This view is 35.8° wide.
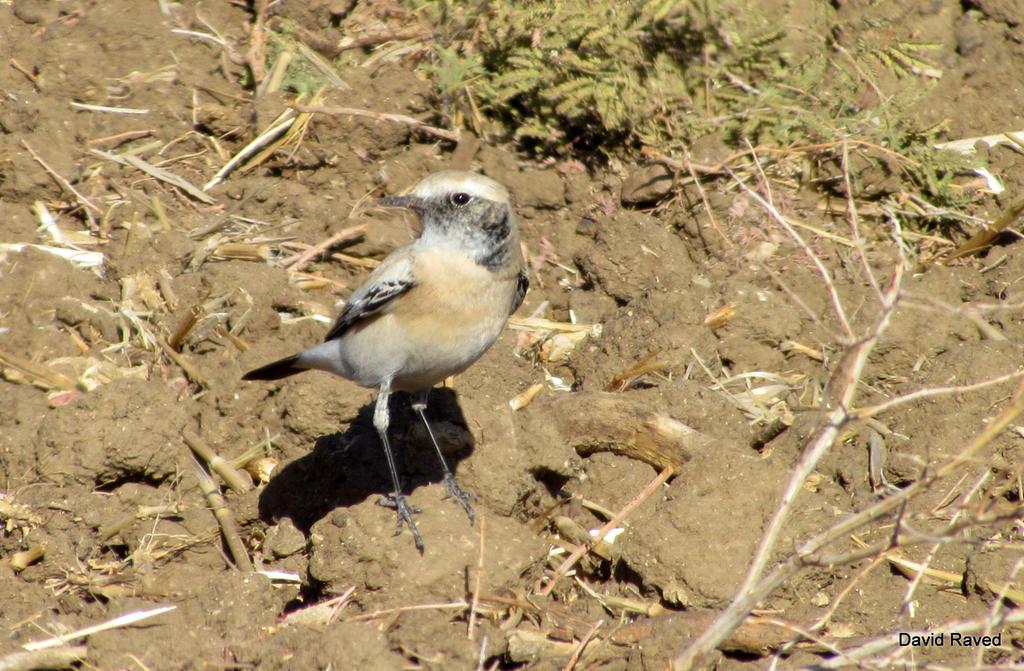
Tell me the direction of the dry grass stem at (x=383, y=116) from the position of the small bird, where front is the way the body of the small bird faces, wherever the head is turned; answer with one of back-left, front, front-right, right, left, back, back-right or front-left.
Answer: back-left

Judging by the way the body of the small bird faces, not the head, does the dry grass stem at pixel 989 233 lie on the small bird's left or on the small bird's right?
on the small bird's left

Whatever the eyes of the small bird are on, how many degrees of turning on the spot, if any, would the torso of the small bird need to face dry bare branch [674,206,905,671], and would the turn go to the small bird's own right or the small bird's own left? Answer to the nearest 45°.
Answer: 0° — it already faces it

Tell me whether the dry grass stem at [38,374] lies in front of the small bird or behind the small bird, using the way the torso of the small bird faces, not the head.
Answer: behind

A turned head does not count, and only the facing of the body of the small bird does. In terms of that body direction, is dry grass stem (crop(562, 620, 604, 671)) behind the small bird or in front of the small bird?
in front

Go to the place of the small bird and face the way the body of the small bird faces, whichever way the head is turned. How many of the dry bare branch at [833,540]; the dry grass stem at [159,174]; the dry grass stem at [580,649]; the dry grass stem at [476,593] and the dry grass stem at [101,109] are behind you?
2

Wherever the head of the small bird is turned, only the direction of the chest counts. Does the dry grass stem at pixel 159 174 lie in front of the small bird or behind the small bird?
behind

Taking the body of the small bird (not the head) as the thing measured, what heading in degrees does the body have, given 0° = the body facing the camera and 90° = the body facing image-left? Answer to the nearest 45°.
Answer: approximately 315°

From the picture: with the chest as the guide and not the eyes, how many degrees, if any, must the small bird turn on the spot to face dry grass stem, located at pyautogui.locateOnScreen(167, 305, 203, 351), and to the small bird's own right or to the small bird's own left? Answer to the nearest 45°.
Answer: approximately 180°

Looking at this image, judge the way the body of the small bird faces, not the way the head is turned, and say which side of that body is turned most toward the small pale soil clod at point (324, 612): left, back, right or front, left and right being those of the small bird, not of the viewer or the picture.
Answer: right

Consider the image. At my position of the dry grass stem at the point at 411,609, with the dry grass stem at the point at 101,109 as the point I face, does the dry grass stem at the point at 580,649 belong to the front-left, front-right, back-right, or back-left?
back-right

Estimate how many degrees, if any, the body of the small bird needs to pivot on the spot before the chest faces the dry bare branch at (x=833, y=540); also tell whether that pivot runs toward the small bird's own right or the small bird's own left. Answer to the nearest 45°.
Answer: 0° — it already faces it

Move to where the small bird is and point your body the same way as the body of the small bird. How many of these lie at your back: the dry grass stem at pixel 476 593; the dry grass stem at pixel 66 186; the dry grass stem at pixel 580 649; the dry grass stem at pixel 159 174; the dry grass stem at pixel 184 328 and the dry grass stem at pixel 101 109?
4

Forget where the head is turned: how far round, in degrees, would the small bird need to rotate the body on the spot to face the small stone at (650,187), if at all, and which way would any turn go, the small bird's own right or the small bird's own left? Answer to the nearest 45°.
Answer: approximately 90° to the small bird's own left
